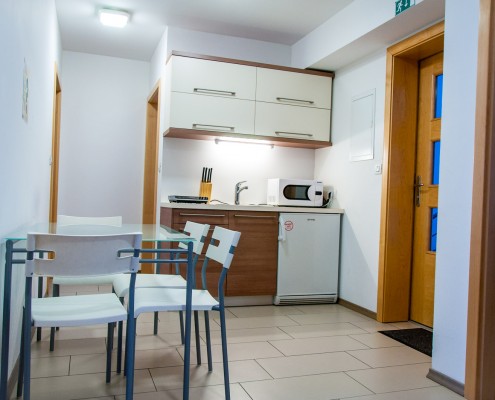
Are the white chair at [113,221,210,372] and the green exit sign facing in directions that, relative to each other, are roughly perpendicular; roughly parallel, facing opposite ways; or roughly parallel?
roughly parallel

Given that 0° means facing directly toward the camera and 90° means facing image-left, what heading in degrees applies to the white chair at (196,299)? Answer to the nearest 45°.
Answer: approximately 90°

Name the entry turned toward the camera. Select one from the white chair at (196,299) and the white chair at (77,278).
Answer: the white chair at (77,278)

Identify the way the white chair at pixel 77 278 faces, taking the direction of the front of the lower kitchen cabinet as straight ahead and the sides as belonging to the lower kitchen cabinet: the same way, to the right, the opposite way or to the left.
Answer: the same way

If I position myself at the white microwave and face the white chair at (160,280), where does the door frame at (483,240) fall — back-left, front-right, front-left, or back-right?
front-left

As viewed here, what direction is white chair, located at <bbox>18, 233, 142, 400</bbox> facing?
away from the camera

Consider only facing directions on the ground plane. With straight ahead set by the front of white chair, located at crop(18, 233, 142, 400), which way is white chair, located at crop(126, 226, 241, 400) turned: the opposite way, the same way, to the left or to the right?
to the left

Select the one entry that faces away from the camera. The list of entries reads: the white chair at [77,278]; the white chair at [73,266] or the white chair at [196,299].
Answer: the white chair at [73,266]

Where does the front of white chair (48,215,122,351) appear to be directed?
toward the camera

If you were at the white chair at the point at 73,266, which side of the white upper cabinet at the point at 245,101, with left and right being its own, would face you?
front

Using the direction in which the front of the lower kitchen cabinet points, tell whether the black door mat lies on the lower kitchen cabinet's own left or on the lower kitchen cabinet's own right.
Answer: on the lower kitchen cabinet's own left

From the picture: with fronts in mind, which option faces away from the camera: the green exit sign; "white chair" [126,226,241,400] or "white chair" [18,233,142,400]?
"white chair" [18,233,142,400]

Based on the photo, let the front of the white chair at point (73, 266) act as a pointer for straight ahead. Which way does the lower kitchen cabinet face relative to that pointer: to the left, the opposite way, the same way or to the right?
the opposite way

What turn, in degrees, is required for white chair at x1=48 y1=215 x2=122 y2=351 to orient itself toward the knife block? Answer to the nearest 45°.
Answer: approximately 135° to its left

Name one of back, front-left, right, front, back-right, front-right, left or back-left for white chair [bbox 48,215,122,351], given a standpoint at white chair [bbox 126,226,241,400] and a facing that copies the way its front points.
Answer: front-right

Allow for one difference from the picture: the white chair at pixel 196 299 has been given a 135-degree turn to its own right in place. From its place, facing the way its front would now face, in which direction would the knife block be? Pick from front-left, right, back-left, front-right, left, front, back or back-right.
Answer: front-left

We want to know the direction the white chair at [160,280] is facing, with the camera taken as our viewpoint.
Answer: facing to the left of the viewer

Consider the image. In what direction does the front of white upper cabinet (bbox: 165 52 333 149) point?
toward the camera
